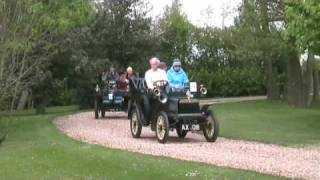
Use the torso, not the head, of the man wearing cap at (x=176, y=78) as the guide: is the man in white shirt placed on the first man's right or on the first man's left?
on the first man's right

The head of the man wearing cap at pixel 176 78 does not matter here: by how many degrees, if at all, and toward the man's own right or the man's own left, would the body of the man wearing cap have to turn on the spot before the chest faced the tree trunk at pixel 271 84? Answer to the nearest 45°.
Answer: approximately 180°

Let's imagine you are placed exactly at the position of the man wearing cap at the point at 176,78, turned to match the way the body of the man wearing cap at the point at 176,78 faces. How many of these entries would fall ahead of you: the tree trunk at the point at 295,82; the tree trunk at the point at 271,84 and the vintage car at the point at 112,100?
0

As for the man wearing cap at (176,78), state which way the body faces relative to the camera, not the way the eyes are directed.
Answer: toward the camera

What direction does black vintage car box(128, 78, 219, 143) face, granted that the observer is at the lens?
facing the viewer and to the right of the viewer

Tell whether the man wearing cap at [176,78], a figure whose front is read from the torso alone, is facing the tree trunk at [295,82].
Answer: no

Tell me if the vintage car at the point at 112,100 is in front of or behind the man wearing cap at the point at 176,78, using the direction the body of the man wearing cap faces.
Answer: behind

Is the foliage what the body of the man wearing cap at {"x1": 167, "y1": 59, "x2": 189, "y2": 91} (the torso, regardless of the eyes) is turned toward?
no
